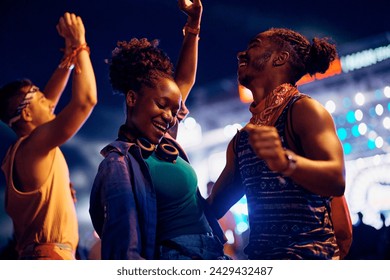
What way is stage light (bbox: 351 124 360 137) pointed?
toward the camera

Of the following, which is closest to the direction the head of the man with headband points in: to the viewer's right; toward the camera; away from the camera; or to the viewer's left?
to the viewer's right

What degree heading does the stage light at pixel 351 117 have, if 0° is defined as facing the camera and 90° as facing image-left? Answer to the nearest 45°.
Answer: approximately 0°

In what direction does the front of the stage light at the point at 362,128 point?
toward the camera

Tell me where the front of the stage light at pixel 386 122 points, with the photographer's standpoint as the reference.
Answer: facing the viewer

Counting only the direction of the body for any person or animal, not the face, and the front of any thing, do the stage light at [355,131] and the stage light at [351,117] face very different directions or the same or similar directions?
same or similar directions
